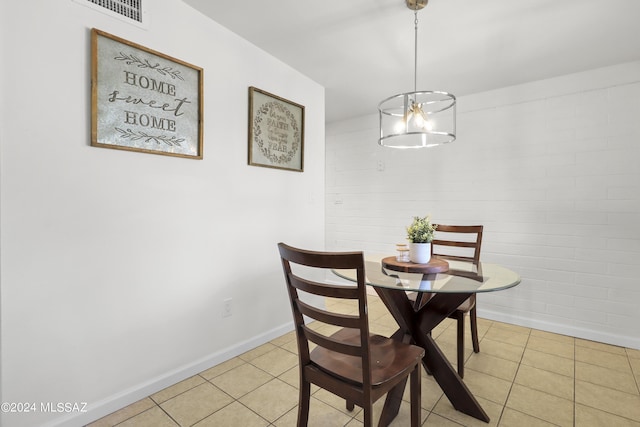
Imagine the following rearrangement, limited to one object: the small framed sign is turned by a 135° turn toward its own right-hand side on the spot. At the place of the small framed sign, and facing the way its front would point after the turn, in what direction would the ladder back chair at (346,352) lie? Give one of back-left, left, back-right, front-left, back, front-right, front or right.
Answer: left

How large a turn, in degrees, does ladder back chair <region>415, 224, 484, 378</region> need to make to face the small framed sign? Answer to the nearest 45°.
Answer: approximately 45° to its right

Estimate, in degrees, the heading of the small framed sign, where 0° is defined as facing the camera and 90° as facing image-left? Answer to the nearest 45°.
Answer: approximately 315°

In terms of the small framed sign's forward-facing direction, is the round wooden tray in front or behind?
in front

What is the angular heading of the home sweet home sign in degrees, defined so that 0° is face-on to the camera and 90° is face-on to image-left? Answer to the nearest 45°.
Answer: approximately 315°

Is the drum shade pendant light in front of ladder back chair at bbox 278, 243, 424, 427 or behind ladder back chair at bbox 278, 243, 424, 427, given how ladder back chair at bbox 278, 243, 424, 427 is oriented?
in front

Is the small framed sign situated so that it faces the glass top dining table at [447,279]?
yes

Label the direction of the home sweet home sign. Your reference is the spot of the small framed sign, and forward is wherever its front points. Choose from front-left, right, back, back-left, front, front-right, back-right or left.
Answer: right

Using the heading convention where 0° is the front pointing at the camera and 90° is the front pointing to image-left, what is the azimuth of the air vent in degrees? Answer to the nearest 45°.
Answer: approximately 315°

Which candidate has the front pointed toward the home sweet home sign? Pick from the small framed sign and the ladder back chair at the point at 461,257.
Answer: the ladder back chair

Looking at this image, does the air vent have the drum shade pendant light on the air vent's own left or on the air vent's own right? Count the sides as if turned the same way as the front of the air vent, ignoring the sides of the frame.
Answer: on the air vent's own left

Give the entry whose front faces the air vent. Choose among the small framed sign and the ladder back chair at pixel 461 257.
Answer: the ladder back chair

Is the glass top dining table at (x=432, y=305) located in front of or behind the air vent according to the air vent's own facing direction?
in front
